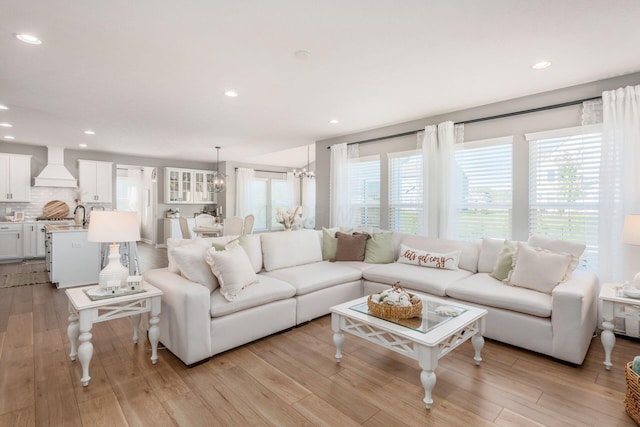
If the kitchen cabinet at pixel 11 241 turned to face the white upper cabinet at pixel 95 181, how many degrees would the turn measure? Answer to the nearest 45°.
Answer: approximately 90° to its left

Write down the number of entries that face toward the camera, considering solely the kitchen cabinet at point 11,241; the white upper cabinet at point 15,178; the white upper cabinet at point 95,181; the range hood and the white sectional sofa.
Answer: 5

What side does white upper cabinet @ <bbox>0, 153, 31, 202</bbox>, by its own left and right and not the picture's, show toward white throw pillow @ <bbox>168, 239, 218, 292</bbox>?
front

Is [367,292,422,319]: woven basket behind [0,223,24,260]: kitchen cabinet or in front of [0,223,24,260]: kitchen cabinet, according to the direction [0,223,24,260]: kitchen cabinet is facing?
in front

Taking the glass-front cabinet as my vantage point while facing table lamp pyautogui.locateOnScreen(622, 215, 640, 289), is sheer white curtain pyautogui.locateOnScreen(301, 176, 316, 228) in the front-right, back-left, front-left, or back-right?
front-left

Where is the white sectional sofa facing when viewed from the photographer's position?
facing the viewer

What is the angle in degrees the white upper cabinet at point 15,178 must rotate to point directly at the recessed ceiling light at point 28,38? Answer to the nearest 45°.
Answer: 0° — it already faces it

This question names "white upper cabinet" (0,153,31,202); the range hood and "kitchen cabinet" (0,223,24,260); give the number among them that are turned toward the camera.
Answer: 3

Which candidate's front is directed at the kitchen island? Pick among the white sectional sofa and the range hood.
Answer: the range hood

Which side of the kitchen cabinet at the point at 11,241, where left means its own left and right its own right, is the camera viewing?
front

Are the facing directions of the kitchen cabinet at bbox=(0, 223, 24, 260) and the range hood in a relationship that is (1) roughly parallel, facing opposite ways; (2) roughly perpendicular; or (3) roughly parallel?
roughly parallel

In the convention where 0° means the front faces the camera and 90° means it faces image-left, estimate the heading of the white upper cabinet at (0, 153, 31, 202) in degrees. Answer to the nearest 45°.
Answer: approximately 0°

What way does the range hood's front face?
toward the camera
